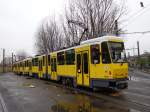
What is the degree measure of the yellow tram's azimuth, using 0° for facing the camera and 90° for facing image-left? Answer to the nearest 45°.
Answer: approximately 315°
